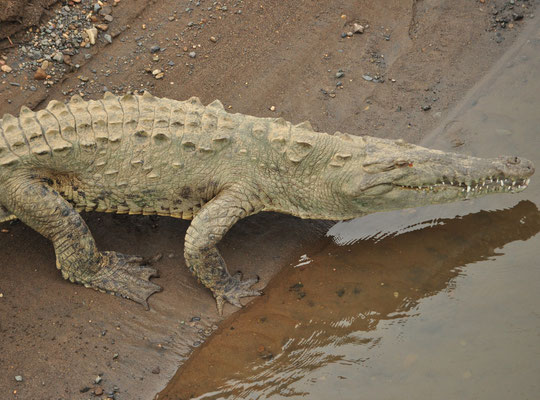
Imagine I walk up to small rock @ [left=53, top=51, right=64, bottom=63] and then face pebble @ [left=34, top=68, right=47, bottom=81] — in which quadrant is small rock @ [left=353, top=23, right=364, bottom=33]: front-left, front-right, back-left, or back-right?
back-left

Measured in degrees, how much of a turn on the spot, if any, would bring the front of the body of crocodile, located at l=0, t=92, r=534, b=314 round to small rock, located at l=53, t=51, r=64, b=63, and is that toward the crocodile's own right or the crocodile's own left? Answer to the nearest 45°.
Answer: approximately 135° to the crocodile's own left

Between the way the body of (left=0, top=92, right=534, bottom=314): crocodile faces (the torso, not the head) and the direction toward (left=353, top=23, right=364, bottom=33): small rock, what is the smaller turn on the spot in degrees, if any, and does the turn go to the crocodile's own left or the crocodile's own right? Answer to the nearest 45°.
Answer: approximately 45° to the crocodile's own left

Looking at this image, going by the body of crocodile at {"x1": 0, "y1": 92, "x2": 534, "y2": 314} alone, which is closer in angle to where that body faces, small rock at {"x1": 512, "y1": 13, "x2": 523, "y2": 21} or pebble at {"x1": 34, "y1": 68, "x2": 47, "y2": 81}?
the small rock

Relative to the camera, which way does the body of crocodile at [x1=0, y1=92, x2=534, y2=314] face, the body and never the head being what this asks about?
to the viewer's right

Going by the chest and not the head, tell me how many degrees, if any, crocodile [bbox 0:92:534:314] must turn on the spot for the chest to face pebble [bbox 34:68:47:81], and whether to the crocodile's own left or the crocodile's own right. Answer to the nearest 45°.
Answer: approximately 135° to the crocodile's own left

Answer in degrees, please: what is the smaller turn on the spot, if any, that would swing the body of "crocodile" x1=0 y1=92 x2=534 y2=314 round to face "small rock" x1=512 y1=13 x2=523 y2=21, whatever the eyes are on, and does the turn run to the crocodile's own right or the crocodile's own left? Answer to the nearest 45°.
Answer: approximately 45° to the crocodile's own left
